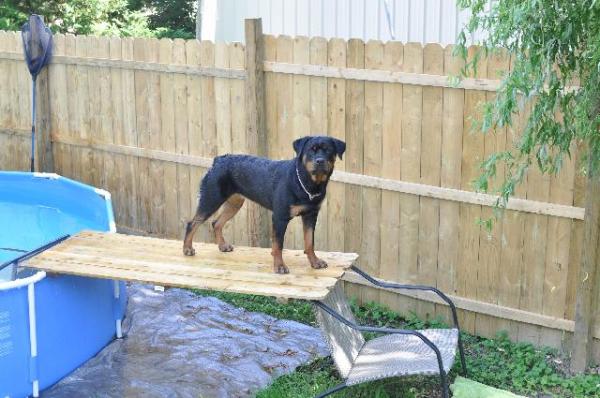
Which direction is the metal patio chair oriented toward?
to the viewer's right

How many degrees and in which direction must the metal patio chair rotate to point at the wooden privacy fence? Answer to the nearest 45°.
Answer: approximately 90° to its left

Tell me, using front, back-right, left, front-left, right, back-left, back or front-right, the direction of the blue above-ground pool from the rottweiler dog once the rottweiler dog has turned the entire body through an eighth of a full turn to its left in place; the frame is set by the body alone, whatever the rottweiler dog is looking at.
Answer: back

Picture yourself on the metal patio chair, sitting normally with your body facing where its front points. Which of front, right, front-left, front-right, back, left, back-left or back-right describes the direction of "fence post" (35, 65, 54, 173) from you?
back-left

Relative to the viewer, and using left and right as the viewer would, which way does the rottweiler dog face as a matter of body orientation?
facing the viewer and to the right of the viewer

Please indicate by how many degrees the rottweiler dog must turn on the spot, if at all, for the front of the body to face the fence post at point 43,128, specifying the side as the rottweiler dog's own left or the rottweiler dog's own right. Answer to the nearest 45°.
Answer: approximately 180°

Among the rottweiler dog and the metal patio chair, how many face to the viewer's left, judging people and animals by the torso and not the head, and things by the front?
0

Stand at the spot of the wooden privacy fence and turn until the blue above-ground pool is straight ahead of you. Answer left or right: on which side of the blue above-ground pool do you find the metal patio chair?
left
